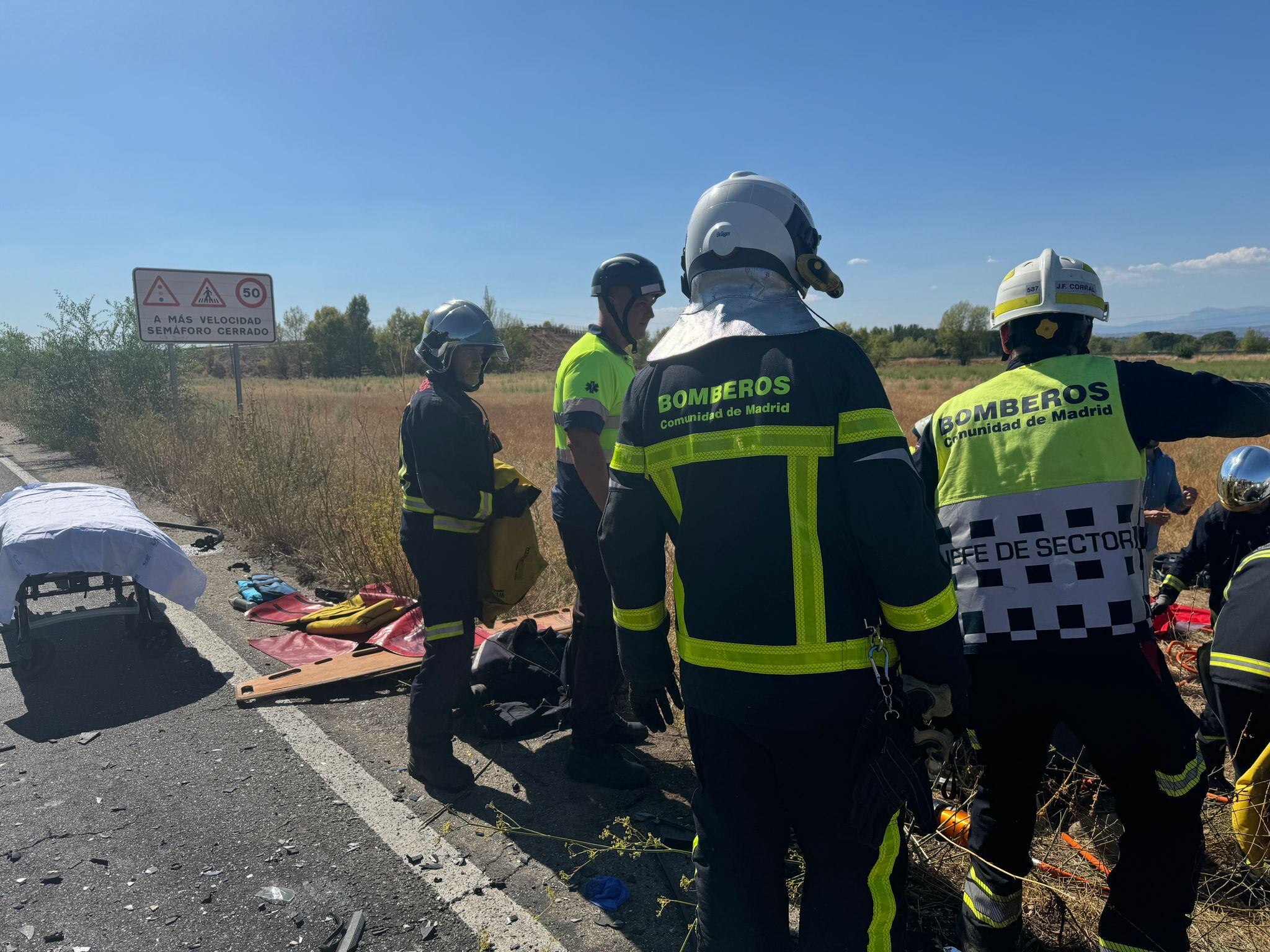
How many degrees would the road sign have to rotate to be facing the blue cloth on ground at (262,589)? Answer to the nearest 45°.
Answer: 0° — it already faces it

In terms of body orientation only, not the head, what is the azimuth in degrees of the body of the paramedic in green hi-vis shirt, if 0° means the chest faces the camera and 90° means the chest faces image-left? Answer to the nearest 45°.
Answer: approximately 270°

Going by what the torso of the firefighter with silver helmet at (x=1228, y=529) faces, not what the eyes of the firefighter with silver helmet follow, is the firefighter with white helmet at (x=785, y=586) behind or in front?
in front

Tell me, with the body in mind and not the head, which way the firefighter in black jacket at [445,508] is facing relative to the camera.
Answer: to the viewer's right

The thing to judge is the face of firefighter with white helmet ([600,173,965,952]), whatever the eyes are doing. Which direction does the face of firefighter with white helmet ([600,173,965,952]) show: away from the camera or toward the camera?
away from the camera

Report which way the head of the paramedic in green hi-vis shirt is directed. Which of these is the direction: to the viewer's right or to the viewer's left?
to the viewer's right

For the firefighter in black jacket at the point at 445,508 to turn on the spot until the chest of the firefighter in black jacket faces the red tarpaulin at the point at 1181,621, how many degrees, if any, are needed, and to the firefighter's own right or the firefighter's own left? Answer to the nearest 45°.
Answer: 0° — they already face it

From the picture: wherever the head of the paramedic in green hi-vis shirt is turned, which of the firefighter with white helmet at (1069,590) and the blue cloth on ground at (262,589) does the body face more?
the firefighter with white helmet

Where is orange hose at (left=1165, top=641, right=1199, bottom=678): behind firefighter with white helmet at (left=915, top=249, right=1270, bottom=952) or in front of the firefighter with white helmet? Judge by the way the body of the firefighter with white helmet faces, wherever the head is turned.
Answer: in front

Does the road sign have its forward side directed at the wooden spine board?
yes

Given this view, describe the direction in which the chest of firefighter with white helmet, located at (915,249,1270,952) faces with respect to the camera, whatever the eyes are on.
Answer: away from the camera
